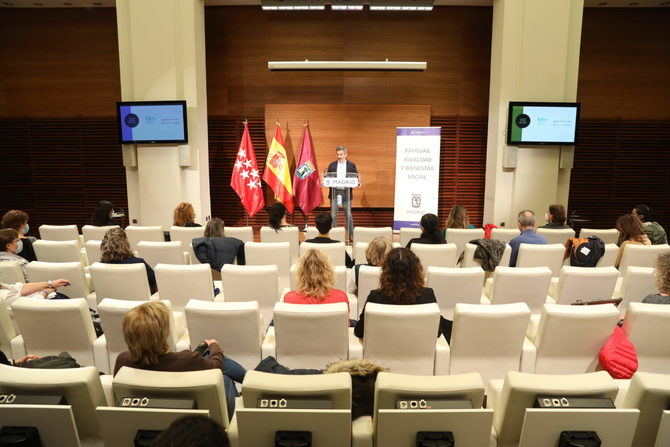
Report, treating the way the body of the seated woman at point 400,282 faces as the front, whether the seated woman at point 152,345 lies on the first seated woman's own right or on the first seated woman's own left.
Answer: on the first seated woman's own left

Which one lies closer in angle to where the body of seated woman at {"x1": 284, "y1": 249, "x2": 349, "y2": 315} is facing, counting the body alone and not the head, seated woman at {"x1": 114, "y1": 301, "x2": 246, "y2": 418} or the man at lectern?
the man at lectern

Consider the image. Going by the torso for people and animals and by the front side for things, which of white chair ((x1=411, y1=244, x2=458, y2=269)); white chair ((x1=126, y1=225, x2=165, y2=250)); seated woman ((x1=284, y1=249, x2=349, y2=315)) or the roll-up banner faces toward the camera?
the roll-up banner

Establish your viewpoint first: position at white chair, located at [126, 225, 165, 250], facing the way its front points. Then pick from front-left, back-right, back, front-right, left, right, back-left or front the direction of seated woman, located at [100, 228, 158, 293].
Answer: back

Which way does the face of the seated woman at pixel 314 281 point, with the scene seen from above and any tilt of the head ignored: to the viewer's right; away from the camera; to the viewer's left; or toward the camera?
away from the camera

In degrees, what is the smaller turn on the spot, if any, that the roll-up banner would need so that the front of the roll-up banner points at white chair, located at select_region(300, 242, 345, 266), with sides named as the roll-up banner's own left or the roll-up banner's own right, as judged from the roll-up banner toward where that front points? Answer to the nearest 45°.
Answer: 0° — it already faces it

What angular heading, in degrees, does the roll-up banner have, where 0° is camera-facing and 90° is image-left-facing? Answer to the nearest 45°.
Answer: approximately 0°

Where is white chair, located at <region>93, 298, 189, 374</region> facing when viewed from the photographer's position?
facing away from the viewer

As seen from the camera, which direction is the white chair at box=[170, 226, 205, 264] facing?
away from the camera

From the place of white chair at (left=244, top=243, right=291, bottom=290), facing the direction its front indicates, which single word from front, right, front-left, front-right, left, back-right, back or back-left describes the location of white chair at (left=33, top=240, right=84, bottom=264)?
left

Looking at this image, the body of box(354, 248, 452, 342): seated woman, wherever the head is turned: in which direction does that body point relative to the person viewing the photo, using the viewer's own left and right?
facing away from the viewer

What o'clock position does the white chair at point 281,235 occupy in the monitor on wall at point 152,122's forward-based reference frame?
The white chair is roughly at 11 o'clock from the monitor on wall.

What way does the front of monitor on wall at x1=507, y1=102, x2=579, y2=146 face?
toward the camera

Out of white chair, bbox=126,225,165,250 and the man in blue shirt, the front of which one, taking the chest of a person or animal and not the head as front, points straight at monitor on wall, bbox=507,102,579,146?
the man in blue shirt

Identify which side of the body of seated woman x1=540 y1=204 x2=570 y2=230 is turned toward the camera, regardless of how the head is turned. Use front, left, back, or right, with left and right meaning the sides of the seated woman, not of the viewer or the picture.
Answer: back

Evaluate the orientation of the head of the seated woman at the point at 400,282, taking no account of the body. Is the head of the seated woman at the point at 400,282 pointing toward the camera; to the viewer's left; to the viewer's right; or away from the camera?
away from the camera

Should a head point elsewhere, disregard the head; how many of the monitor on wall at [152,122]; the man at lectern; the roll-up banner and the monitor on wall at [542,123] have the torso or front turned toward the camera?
4

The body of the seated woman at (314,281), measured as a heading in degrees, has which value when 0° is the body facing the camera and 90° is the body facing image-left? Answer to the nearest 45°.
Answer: approximately 180°

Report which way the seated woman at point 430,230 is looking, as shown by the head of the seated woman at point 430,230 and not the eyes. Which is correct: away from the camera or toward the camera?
away from the camera

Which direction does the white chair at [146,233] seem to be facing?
away from the camera
